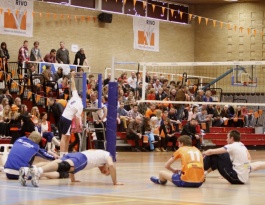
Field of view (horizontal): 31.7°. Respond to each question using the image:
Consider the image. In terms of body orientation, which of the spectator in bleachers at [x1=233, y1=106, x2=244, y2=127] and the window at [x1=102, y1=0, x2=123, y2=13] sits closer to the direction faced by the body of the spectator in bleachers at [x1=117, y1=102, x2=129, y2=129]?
the spectator in bleachers

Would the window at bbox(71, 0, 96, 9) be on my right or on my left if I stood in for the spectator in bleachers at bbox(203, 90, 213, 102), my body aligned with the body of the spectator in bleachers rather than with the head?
on my right

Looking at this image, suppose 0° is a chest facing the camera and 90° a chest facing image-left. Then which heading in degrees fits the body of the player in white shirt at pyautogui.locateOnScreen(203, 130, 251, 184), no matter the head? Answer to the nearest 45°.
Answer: approximately 90°

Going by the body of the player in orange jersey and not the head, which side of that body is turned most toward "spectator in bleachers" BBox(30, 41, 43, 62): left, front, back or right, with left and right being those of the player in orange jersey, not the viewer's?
front

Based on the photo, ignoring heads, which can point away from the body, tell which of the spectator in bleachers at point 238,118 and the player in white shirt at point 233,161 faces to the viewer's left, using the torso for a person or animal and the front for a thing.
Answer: the player in white shirt

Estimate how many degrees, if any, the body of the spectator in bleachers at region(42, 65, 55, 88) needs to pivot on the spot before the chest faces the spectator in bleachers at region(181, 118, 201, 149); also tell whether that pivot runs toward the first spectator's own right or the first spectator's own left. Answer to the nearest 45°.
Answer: approximately 45° to the first spectator's own left

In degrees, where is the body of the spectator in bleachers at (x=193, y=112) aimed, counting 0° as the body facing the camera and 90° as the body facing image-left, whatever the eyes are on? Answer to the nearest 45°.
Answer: approximately 45°

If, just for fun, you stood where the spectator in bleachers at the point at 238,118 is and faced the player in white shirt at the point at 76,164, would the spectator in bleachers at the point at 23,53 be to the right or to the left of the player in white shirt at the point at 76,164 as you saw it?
right

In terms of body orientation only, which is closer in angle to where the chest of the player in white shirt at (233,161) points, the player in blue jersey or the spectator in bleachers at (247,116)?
the player in blue jersey

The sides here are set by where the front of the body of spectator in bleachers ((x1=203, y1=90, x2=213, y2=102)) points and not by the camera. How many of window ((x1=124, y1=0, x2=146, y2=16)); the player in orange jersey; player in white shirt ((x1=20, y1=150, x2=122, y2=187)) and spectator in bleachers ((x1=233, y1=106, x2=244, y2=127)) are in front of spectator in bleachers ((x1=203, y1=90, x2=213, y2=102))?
2

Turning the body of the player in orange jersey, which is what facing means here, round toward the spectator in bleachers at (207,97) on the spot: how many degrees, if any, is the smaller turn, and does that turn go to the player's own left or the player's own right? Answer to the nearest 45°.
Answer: approximately 45° to the player's own right
